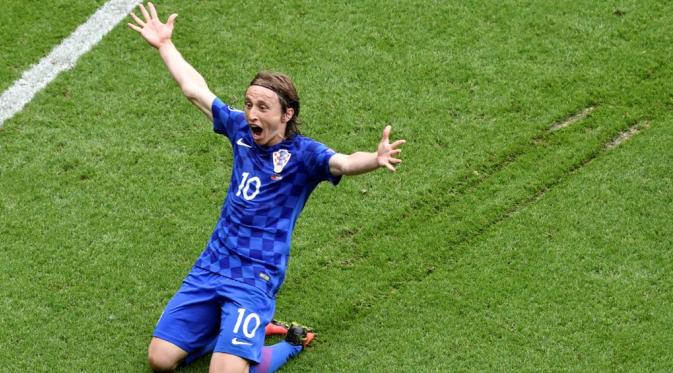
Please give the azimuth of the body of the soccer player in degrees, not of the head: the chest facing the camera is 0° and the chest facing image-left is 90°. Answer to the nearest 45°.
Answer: approximately 45°
